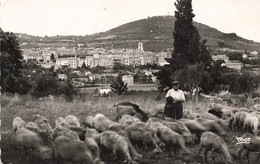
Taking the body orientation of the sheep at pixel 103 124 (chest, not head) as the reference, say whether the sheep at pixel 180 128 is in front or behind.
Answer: in front

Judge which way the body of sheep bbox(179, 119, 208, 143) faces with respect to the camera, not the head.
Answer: to the viewer's right

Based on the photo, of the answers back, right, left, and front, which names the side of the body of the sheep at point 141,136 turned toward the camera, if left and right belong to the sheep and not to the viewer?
right

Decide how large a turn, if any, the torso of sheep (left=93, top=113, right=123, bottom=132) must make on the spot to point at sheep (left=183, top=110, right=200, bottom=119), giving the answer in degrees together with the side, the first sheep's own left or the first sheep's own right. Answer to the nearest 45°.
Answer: approximately 45° to the first sheep's own left

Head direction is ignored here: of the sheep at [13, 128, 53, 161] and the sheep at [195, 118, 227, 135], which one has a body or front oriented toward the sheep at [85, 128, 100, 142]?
the sheep at [13, 128, 53, 161]

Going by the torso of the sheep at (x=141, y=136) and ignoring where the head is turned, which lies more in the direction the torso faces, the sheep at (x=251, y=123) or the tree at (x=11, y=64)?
the sheep

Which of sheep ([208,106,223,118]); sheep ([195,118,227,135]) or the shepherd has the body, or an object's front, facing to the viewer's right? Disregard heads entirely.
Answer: sheep ([195,118,227,135])

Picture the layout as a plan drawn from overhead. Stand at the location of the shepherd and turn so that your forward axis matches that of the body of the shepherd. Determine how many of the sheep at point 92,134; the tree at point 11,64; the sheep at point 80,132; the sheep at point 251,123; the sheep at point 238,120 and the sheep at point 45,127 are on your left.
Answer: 2
